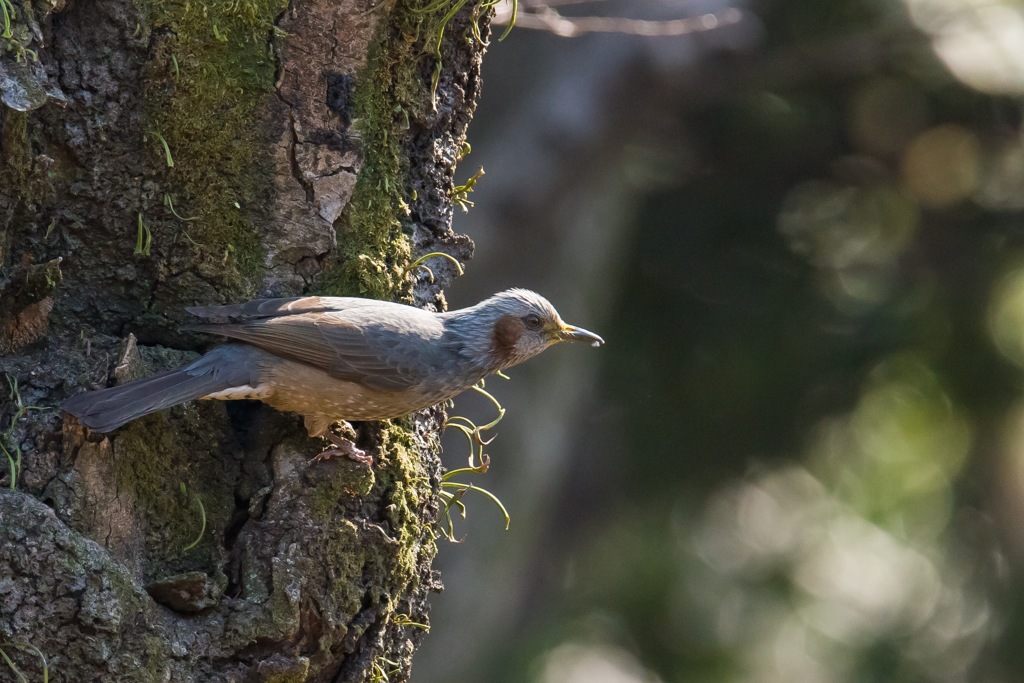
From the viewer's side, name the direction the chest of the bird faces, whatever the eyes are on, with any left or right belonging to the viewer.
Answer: facing to the right of the viewer

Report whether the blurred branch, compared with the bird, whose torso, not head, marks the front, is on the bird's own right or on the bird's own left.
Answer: on the bird's own left
